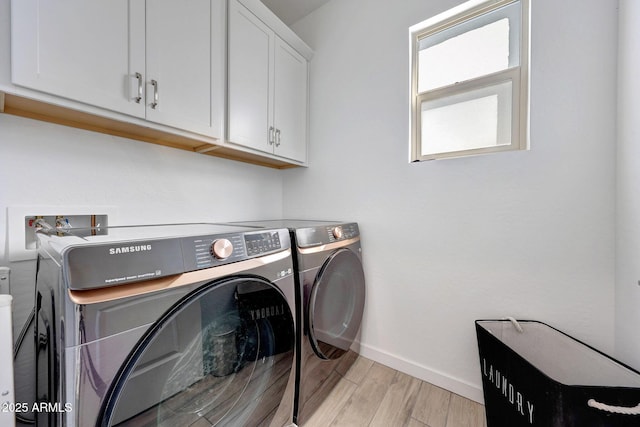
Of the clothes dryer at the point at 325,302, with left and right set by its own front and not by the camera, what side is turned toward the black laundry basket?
front

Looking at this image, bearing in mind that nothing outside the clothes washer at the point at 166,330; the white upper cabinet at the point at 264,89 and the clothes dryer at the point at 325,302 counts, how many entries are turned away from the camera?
0

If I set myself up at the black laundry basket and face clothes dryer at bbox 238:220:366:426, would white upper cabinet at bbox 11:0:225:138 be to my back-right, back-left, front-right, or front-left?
front-left

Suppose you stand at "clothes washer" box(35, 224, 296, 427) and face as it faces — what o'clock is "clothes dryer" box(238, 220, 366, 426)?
"clothes dryer" box(238, 220, 366, 426) is roughly at 10 o'clock from "clothes washer" box(35, 224, 296, 427).

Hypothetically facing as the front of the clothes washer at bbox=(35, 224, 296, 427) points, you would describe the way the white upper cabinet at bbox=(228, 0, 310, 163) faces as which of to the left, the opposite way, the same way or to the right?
the same way

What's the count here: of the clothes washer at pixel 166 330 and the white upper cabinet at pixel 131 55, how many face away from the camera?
0

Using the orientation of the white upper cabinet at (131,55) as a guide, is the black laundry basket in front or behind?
in front

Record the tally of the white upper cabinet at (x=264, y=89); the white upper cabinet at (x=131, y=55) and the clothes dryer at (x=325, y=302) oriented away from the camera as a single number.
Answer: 0

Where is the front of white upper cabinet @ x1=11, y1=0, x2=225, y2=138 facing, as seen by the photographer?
facing the viewer and to the right of the viewer

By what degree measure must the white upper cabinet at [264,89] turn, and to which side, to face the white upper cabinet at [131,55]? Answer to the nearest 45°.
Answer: approximately 90° to its right

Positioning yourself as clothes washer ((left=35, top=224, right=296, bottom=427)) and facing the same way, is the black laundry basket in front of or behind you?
in front

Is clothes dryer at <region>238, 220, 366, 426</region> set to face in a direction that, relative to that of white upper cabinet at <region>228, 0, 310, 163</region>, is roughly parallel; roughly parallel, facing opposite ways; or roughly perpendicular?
roughly parallel

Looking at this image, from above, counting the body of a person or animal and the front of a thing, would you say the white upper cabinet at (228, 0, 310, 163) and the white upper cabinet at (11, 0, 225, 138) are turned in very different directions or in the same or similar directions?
same or similar directions

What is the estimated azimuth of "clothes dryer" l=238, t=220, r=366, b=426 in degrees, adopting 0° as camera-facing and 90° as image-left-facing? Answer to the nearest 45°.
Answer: approximately 315°

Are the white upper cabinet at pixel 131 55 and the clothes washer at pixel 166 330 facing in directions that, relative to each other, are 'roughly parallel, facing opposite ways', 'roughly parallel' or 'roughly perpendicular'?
roughly parallel

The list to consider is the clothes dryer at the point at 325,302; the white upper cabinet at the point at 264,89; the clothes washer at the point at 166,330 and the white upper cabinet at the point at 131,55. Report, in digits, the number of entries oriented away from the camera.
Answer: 0

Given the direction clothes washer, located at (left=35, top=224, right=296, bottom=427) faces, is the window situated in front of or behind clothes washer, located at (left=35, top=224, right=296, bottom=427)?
in front

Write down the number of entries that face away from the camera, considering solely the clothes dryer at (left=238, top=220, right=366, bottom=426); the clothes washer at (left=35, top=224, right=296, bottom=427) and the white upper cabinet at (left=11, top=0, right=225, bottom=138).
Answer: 0
